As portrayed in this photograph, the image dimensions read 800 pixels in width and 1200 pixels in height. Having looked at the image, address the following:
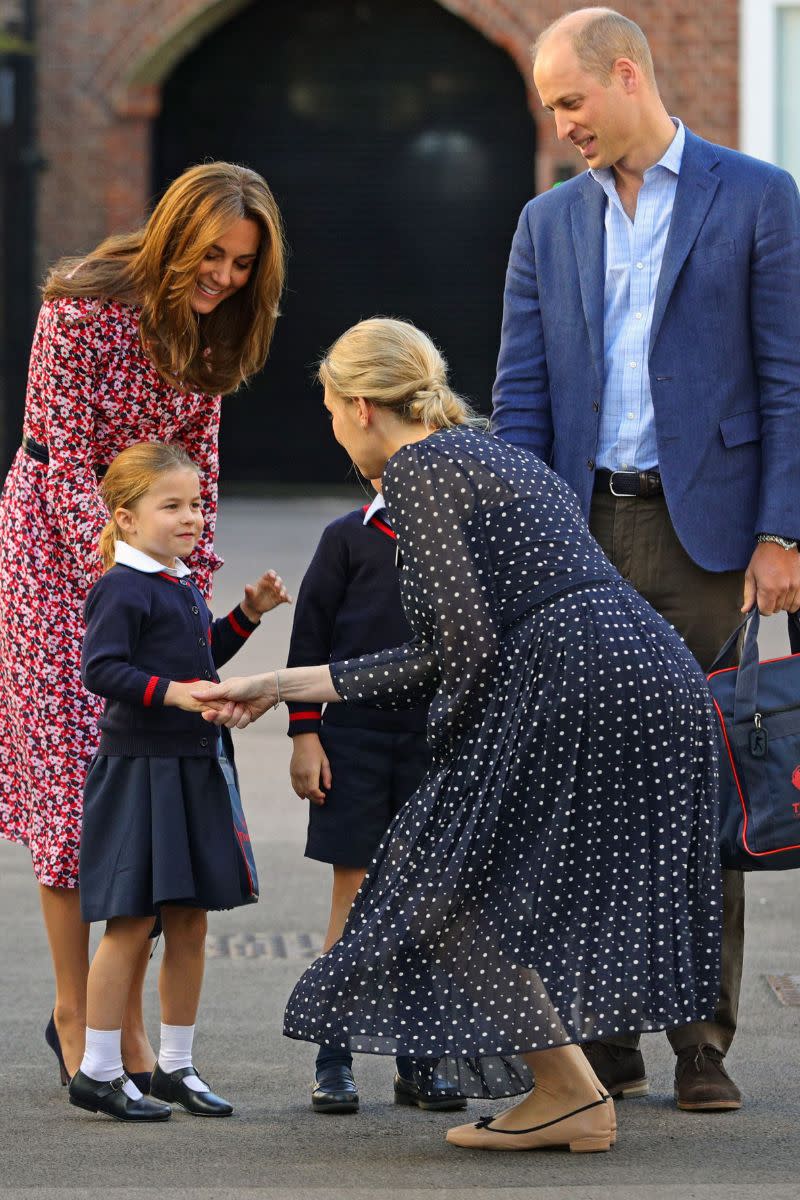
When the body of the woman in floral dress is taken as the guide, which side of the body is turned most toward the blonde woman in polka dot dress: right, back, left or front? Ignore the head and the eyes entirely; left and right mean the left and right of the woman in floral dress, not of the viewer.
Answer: front

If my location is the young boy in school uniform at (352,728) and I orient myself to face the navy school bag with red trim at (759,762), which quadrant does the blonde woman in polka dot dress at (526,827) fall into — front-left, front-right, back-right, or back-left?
front-right

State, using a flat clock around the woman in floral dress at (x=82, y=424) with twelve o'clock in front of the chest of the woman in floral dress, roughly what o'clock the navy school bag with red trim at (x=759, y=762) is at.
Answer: The navy school bag with red trim is roughly at 11 o'clock from the woman in floral dress.

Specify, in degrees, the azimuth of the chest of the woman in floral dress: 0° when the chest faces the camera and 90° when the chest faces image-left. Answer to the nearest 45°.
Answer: approximately 315°

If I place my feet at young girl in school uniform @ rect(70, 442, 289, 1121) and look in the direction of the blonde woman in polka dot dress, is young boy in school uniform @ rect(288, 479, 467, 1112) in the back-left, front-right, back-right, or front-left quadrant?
front-left

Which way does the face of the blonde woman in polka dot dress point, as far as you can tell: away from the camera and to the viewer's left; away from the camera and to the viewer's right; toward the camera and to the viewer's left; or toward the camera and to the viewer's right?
away from the camera and to the viewer's left

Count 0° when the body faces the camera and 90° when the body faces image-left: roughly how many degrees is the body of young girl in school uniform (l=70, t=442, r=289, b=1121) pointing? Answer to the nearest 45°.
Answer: approximately 315°

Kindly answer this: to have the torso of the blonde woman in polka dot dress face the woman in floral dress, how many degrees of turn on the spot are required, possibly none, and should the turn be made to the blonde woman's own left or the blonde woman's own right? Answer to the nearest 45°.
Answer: approximately 45° to the blonde woman's own right

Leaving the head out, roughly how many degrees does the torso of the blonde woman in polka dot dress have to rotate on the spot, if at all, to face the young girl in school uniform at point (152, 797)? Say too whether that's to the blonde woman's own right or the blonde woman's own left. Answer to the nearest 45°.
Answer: approximately 45° to the blonde woman's own right

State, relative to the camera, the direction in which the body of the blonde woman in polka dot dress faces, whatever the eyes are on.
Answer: to the viewer's left

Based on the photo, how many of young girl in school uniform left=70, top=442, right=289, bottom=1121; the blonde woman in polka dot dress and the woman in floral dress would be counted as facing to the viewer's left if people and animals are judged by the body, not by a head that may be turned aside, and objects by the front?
1

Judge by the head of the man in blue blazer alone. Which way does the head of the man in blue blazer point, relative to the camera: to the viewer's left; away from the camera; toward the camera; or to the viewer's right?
to the viewer's left

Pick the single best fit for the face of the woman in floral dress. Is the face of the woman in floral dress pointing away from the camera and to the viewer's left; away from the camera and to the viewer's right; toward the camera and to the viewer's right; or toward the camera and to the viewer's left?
toward the camera and to the viewer's right
